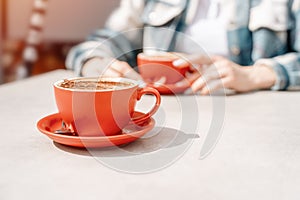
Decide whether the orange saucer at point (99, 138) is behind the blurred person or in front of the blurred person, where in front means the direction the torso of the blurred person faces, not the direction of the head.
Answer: in front

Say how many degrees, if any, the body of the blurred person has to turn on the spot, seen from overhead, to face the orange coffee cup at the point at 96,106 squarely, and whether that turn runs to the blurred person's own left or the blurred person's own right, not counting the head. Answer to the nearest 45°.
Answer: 0° — they already face it

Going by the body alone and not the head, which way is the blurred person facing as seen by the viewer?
toward the camera
